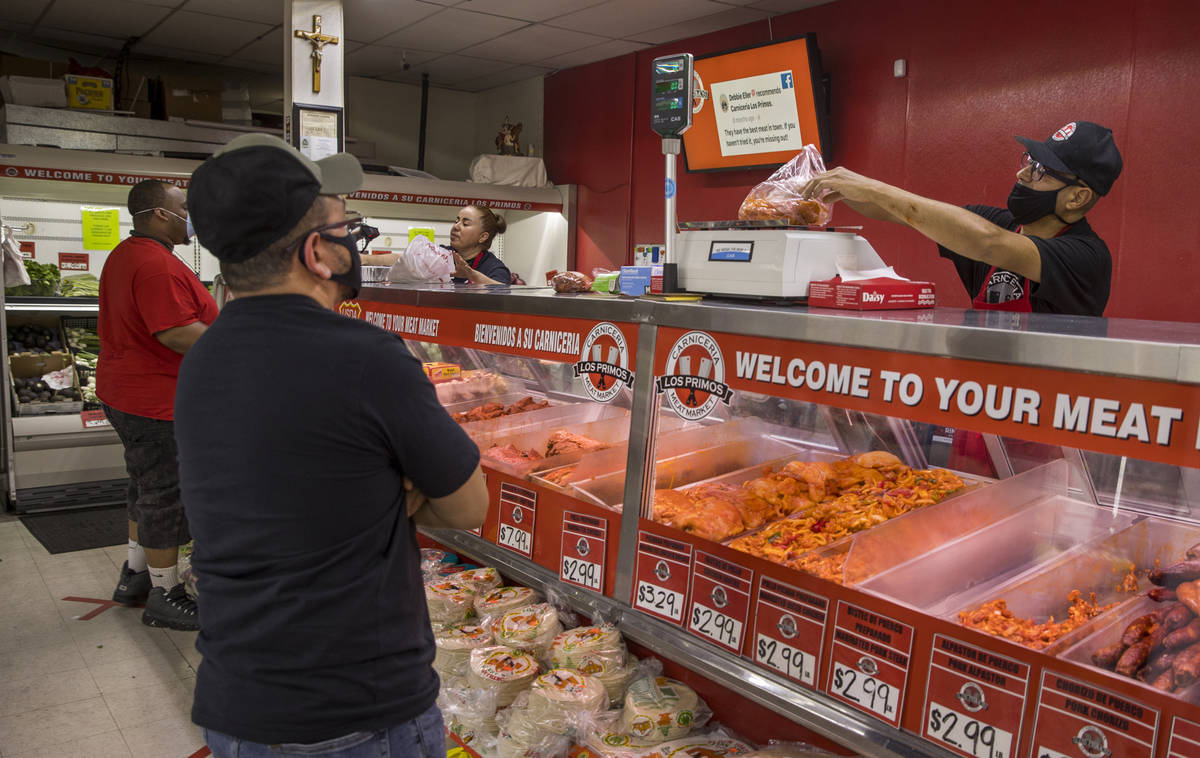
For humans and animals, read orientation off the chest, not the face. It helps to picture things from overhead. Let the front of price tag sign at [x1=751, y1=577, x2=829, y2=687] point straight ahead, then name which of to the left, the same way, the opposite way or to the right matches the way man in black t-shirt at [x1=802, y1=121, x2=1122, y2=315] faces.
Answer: the same way

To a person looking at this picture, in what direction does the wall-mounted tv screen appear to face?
facing the viewer and to the left of the viewer

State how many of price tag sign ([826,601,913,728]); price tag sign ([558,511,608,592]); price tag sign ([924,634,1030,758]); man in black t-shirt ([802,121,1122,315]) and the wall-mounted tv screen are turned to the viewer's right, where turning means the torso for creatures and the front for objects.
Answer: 0

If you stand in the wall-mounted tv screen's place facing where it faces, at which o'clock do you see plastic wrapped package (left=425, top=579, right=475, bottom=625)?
The plastic wrapped package is roughly at 11 o'clock from the wall-mounted tv screen.

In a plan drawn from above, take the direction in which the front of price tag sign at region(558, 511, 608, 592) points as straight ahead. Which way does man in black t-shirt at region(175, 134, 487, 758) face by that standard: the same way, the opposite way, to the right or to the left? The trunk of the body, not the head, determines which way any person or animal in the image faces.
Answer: the opposite way

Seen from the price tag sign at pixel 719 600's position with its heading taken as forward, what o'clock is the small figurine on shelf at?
The small figurine on shelf is roughly at 4 o'clock from the price tag sign.

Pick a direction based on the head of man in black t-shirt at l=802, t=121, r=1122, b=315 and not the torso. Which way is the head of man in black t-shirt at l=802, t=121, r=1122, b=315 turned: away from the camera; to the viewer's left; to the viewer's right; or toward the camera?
to the viewer's left

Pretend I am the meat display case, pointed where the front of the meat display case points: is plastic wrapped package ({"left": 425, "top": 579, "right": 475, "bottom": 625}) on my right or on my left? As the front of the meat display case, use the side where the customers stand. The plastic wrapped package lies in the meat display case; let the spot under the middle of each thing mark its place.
on my right

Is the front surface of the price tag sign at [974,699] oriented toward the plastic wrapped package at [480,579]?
no

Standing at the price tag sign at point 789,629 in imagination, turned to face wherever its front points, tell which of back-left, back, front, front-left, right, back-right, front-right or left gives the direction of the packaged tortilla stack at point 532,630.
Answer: right

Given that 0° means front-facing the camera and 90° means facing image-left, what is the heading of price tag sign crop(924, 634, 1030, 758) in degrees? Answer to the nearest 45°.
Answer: approximately 45°

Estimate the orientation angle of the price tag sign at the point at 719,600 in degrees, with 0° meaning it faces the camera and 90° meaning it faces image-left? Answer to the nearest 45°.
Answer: approximately 45°

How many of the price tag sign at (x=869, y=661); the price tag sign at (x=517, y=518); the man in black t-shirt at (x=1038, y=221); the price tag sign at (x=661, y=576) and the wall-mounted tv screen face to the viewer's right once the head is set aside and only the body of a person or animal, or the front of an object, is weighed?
0

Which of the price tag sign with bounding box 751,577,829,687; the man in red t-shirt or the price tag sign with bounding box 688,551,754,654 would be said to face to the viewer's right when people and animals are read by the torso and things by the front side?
the man in red t-shirt

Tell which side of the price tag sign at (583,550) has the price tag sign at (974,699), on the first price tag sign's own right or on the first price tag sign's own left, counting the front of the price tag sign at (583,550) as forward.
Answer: on the first price tag sign's own left

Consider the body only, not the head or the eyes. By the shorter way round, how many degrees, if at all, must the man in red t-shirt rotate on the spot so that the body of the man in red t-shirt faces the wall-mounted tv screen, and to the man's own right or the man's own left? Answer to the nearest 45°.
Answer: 0° — they already face it

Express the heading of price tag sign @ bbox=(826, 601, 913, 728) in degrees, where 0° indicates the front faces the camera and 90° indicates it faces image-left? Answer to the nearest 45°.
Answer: approximately 45°

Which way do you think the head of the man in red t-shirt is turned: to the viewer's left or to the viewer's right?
to the viewer's right
